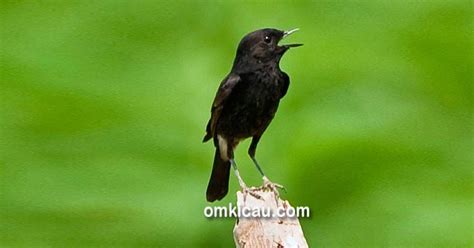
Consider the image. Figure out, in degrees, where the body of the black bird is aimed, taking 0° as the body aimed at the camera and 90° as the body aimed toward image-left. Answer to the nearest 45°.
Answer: approximately 315°
